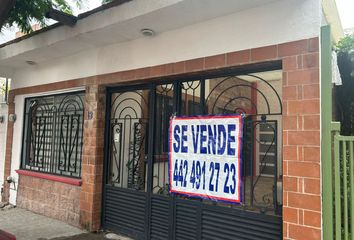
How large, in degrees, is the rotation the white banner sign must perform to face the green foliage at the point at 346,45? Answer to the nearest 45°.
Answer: approximately 135° to its left

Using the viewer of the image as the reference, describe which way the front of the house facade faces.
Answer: facing the viewer and to the left of the viewer

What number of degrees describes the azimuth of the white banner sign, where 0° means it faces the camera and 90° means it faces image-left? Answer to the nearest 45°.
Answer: approximately 45°
